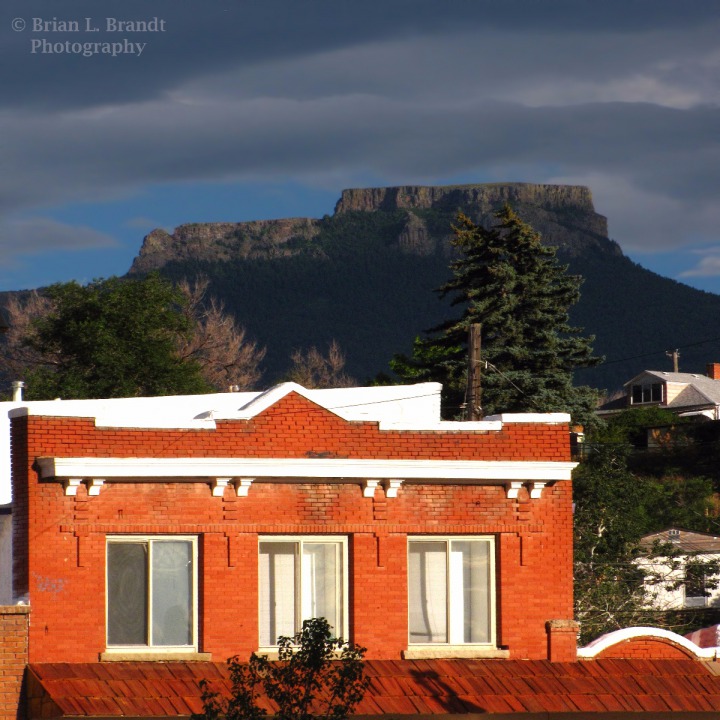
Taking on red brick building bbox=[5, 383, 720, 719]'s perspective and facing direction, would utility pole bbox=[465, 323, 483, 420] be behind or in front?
behind

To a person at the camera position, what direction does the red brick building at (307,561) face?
facing the viewer
